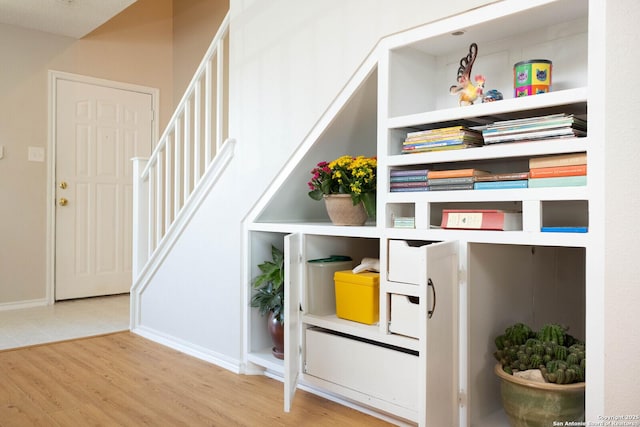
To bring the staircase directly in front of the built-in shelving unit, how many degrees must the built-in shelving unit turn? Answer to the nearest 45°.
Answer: approximately 90° to its right

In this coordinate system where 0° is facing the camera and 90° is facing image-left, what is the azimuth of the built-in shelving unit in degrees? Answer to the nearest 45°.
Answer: approximately 45°

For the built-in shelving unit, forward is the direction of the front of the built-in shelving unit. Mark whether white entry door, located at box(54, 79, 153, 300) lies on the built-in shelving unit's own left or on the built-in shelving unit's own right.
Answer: on the built-in shelving unit's own right
